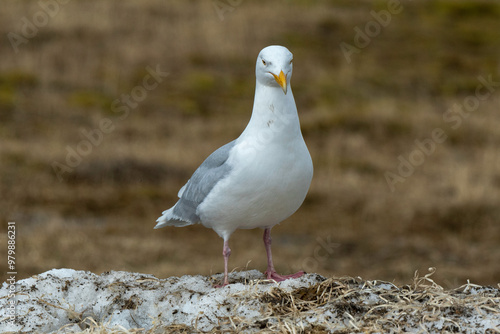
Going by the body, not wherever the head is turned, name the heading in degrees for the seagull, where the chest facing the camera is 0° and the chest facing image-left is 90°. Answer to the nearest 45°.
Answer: approximately 315°
